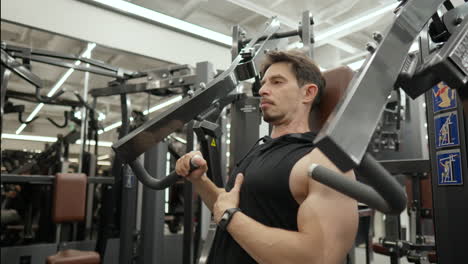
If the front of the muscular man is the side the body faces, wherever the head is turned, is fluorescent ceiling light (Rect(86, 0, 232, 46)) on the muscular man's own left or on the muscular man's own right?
on the muscular man's own right

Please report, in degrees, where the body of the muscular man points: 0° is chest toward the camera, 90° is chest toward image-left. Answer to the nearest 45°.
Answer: approximately 45°

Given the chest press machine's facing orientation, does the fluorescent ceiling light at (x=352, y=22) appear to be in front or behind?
behind

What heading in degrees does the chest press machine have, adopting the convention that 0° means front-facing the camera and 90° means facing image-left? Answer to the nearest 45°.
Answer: approximately 45°
